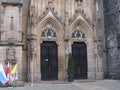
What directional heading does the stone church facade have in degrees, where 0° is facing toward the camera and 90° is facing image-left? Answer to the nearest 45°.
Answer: approximately 0°
